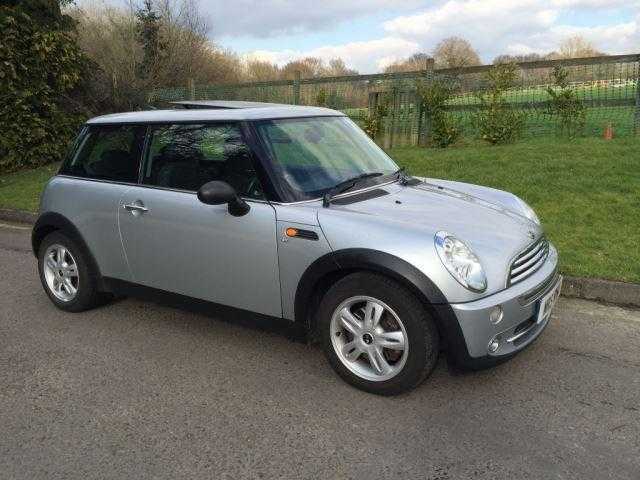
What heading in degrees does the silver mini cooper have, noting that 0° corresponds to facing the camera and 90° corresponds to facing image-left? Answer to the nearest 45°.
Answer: approximately 315°

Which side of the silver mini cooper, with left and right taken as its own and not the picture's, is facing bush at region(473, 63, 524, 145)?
left

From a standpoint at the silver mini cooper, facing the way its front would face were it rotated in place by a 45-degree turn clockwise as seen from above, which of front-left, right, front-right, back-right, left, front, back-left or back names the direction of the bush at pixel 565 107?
back-left

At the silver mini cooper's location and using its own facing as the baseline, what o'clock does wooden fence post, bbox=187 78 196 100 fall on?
The wooden fence post is roughly at 7 o'clock from the silver mini cooper.

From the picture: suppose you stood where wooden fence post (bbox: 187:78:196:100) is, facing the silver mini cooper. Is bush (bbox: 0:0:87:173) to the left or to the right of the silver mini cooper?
right

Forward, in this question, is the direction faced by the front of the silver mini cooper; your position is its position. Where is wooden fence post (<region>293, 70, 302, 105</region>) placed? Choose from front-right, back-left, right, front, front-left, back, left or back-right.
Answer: back-left

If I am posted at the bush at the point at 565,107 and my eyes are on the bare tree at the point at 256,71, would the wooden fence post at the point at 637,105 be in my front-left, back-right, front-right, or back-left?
back-right

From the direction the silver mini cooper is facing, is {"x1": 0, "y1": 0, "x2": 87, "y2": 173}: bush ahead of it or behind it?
behind

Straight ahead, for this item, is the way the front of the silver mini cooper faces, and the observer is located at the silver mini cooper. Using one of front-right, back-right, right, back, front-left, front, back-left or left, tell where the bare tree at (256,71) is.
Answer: back-left

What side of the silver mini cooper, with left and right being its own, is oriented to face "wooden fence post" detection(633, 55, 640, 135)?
left

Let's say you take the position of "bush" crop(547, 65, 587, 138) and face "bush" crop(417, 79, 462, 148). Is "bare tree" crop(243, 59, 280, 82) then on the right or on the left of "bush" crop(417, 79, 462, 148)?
right
